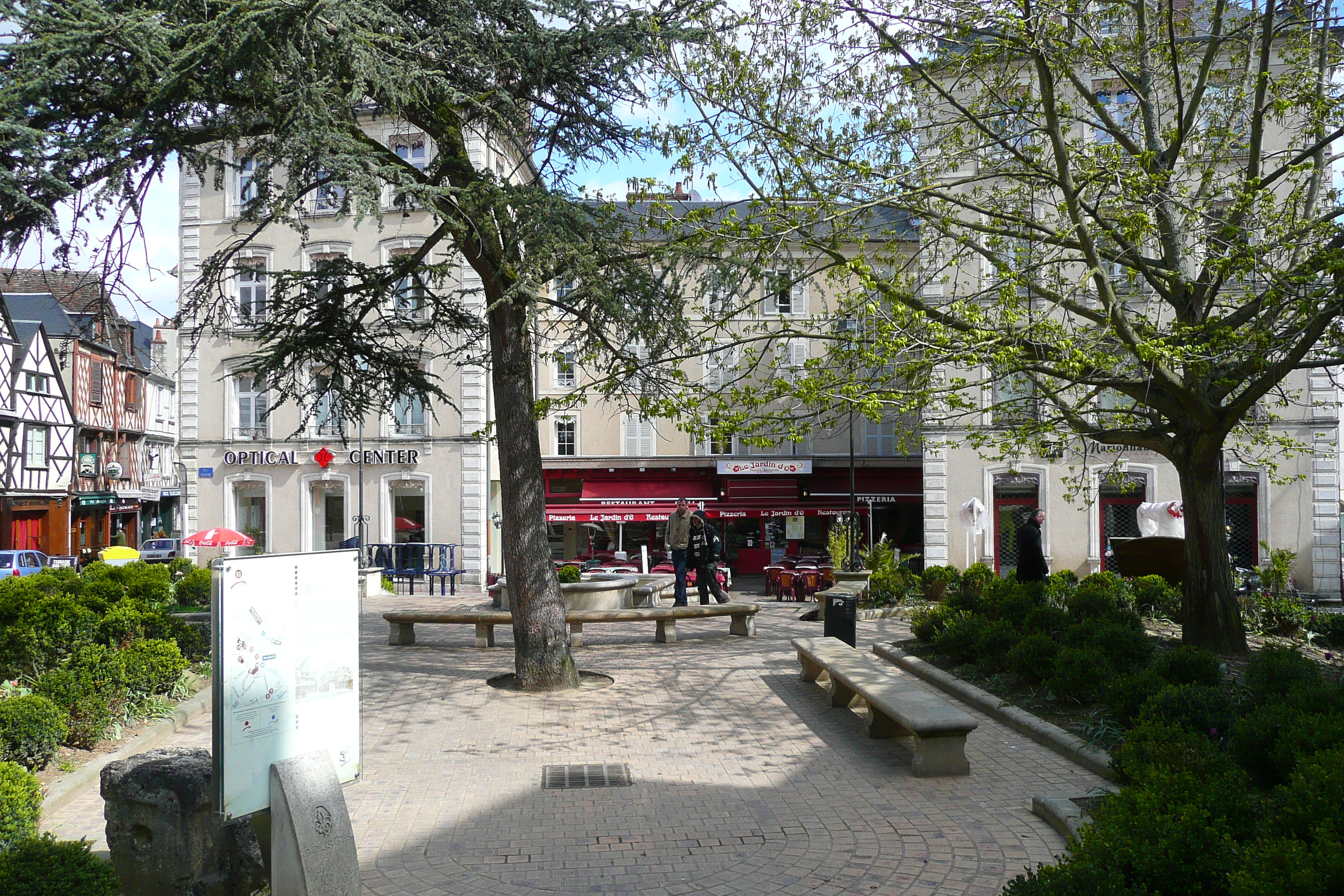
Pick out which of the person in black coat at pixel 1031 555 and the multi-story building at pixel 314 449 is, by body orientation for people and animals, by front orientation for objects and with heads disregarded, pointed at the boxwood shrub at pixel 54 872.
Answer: the multi-story building

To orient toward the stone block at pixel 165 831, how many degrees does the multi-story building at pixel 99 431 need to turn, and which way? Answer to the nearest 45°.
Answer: approximately 45° to its right

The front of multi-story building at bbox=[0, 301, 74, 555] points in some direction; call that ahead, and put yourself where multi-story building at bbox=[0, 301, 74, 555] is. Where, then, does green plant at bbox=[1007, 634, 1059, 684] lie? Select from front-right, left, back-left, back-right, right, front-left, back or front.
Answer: front-right

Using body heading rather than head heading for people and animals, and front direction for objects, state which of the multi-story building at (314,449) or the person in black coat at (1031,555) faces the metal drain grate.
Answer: the multi-story building

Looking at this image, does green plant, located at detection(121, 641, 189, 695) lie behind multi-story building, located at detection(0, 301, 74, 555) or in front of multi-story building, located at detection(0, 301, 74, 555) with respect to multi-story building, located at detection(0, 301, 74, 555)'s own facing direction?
in front

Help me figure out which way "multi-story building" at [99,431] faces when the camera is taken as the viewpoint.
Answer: facing the viewer and to the right of the viewer

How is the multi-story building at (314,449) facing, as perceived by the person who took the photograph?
facing the viewer

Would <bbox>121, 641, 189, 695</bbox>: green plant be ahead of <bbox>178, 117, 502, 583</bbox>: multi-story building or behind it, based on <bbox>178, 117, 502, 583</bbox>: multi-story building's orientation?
ahead

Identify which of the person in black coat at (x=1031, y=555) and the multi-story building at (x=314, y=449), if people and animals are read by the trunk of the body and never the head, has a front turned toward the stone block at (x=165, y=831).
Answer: the multi-story building

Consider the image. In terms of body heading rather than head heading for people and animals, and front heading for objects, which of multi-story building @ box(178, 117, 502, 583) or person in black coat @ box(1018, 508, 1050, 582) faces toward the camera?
the multi-story building

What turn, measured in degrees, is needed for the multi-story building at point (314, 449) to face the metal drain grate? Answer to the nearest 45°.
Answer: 0° — it already faces it

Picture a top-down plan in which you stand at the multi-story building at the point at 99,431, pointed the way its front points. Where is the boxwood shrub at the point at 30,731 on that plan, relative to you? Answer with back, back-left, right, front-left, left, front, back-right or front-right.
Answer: front-right

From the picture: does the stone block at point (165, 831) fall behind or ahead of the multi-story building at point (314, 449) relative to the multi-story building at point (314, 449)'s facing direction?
ahead

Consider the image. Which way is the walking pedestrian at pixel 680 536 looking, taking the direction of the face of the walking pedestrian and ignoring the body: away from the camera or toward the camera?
toward the camera
